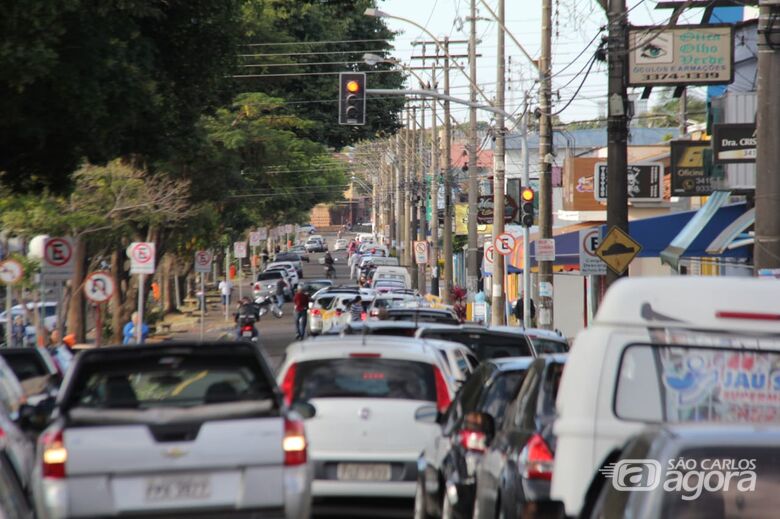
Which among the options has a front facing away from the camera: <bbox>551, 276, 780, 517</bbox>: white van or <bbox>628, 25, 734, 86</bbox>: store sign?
the white van

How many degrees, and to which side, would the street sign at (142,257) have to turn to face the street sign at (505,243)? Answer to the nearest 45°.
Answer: approximately 90° to its left

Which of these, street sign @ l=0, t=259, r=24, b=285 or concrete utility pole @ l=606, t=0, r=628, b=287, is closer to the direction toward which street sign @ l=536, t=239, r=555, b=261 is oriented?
the concrete utility pole

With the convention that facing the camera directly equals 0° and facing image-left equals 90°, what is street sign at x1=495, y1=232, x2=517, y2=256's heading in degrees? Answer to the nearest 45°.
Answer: approximately 0°

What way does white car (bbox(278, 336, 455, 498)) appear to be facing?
away from the camera

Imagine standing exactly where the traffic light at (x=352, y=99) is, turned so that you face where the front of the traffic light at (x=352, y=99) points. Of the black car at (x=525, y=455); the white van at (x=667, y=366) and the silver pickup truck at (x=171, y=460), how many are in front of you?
3

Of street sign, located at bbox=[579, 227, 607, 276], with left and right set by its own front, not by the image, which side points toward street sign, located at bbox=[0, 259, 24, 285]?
right

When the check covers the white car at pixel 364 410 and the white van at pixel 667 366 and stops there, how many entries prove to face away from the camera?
2

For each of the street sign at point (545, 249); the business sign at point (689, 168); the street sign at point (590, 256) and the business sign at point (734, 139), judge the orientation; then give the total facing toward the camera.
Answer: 4

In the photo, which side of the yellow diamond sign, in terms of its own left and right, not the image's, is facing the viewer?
front

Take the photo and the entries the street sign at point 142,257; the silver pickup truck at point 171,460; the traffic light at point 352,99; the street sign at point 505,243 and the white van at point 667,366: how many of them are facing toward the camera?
3

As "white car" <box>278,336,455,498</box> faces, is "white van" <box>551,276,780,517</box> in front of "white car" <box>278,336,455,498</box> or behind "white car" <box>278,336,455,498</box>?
behind

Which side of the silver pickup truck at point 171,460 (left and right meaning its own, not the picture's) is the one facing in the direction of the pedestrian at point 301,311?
front

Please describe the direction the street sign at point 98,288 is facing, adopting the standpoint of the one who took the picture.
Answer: facing the viewer

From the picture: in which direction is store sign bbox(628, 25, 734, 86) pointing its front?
toward the camera

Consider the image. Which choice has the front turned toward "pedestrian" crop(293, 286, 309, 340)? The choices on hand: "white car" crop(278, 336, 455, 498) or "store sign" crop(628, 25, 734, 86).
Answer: the white car

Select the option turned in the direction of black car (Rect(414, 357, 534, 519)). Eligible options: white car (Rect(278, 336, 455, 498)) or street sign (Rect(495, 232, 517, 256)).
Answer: the street sign
